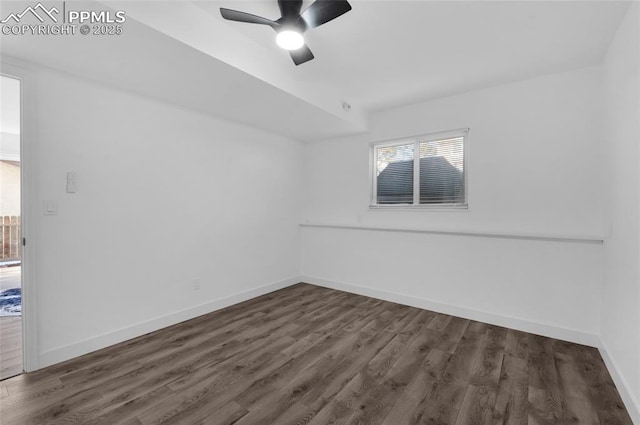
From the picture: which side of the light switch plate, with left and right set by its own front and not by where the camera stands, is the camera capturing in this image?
front

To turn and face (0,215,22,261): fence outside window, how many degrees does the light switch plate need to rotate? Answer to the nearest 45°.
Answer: approximately 180°

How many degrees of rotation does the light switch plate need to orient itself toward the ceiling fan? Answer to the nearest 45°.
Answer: approximately 45° to its left

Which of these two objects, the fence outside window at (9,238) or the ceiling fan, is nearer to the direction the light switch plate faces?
the ceiling fan
